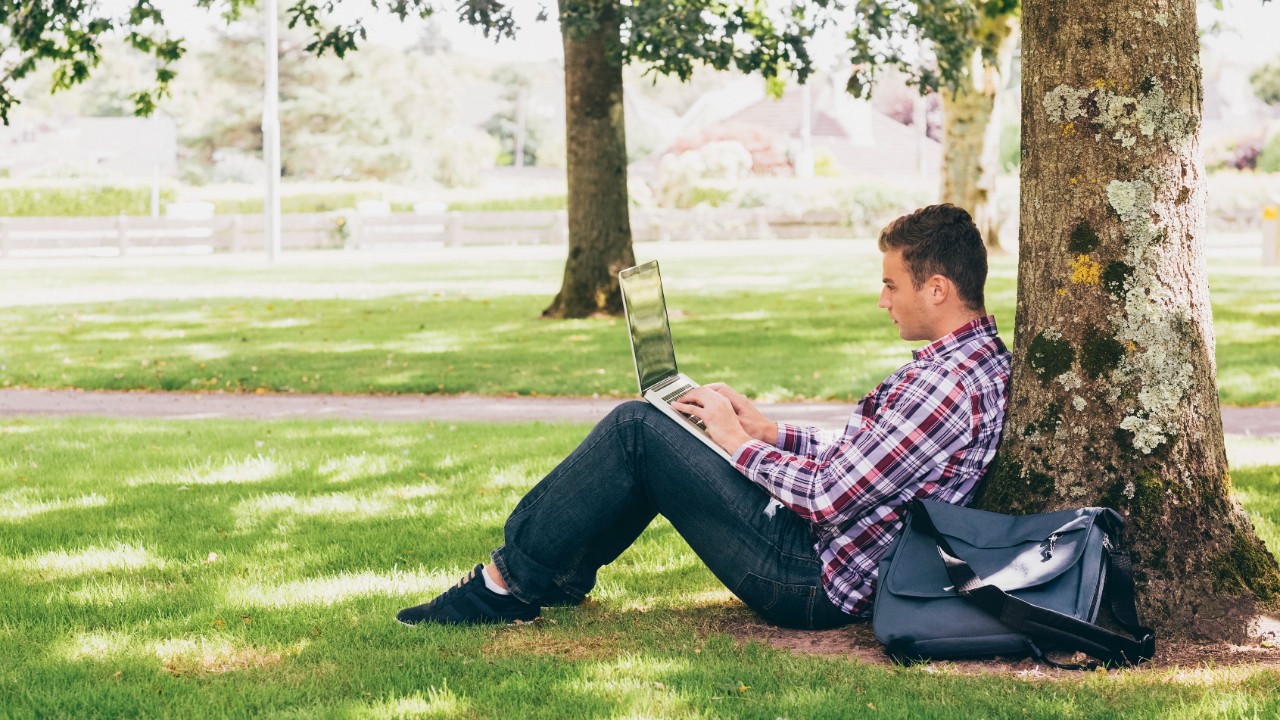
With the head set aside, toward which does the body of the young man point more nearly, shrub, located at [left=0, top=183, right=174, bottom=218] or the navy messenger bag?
the shrub

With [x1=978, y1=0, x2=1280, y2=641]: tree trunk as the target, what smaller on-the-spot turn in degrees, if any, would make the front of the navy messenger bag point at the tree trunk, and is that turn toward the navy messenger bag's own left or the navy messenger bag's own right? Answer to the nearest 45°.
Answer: approximately 135° to the navy messenger bag's own left

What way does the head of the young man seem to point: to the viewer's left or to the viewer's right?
to the viewer's left

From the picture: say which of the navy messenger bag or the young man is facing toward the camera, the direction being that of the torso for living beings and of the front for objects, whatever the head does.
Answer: the navy messenger bag

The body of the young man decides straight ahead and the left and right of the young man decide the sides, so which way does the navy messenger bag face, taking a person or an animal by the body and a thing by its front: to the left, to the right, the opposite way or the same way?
to the left

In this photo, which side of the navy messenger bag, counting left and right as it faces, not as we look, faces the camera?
front

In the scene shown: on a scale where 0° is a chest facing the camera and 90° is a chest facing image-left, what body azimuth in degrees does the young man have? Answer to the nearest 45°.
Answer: approximately 90°

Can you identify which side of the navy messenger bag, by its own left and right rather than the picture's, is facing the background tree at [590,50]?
back

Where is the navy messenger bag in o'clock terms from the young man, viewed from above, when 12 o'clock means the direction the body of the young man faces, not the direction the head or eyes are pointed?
The navy messenger bag is roughly at 7 o'clock from the young man.

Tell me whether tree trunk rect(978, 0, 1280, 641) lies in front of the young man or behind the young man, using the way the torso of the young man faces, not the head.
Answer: behind

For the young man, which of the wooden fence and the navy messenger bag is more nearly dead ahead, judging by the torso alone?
the wooden fence

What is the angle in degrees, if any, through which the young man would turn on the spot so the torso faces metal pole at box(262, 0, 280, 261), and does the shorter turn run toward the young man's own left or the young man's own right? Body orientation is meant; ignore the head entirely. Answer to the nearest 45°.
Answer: approximately 90° to the young man's own right
